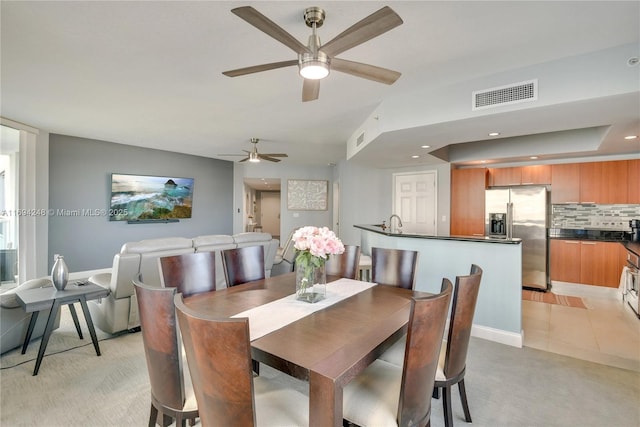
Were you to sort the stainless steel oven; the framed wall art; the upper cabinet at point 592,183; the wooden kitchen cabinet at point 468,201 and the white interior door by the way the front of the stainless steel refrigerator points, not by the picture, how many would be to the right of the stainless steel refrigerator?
3

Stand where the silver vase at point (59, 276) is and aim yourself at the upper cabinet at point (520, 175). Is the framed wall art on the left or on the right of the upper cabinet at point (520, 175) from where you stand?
left

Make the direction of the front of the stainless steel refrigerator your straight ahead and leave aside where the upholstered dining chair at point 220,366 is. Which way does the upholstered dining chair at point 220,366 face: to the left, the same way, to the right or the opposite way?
the opposite way

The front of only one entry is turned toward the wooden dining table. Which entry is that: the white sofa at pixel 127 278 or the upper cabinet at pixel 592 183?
the upper cabinet

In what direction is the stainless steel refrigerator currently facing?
toward the camera

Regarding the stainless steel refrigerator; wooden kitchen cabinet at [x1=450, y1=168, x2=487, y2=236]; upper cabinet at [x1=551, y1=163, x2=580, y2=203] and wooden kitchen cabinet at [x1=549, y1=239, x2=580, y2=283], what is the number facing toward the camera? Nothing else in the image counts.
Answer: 4

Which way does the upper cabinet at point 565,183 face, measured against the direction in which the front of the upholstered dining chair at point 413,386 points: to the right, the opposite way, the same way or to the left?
to the left

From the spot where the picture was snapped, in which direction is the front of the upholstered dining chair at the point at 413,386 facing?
facing away from the viewer and to the left of the viewer

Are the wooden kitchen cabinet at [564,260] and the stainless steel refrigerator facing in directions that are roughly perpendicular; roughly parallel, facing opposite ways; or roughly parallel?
roughly parallel

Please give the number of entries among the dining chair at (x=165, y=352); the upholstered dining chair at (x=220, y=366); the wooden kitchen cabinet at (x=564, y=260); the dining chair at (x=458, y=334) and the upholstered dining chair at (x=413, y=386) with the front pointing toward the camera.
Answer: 1

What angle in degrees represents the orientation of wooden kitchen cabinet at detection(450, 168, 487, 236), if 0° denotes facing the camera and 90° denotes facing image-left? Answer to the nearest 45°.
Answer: approximately 0°

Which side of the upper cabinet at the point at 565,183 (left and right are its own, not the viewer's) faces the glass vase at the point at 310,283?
front

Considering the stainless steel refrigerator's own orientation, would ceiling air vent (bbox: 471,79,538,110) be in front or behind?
in front

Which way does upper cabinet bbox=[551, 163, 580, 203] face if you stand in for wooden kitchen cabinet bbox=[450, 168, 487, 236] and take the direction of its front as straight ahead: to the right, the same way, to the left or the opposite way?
the same way

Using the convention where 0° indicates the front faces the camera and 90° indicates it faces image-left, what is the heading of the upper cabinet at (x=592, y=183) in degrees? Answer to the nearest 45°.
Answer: approximately 0°

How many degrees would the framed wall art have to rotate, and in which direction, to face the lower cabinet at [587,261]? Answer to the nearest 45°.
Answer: approximately 45° to its left

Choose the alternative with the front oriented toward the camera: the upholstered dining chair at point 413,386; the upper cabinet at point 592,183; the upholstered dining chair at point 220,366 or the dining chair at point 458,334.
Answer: the upper cabinet

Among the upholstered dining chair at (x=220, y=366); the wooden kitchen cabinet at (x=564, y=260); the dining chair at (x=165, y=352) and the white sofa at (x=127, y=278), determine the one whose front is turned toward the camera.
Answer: the wooden kitchen cabinet

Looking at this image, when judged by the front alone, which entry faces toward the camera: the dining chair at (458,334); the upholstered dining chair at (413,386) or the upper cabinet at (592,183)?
the upper cabinet

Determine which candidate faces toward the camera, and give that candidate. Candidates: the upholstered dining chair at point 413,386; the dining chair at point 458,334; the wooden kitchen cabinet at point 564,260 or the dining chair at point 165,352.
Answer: the wooden kitchen cabinet

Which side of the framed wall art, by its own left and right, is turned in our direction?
front

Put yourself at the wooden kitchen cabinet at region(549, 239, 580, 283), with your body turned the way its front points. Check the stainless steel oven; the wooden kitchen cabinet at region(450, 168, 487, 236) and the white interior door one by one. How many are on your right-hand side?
2

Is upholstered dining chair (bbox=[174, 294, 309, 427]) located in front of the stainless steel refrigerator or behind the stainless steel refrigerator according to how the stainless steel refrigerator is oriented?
in front

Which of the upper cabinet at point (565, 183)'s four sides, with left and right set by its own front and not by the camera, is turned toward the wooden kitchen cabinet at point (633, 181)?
left
